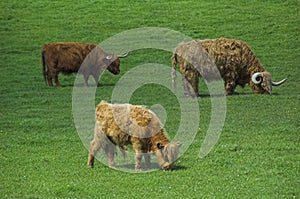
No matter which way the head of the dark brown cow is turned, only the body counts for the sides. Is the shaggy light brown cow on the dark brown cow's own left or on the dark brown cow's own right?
on the dark brown cow's own right

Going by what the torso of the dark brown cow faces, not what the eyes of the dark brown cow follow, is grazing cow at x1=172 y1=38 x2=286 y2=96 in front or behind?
in front

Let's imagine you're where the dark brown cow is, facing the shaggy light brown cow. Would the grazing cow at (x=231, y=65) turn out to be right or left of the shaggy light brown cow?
left

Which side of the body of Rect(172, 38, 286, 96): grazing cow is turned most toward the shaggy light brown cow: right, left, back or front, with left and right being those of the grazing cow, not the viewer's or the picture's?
right

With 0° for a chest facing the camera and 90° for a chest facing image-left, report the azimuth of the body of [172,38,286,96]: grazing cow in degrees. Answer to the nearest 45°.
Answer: approximately 270°

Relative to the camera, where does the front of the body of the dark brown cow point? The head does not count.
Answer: to the viewer's right

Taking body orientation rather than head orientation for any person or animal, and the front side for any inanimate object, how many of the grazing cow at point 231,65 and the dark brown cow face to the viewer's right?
2
